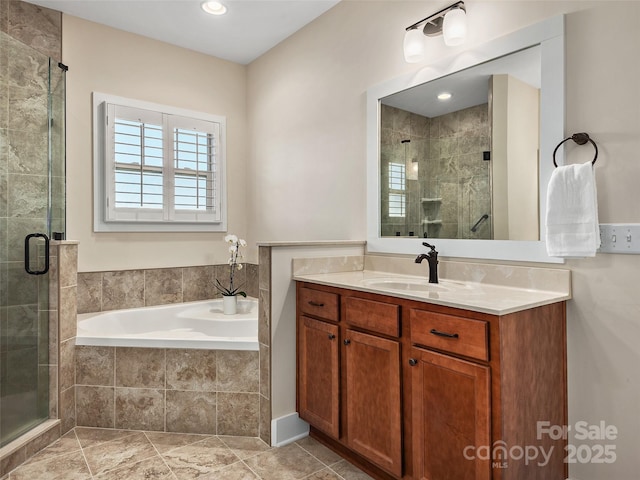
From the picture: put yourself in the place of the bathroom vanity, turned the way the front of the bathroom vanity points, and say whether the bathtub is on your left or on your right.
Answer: on your right

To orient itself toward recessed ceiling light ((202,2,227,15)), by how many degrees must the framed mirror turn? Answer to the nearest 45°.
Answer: approximately 45° to its right

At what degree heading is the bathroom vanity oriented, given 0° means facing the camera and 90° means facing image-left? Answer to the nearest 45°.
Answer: approximately 45°

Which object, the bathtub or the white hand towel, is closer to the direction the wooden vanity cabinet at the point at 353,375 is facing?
the bathtub

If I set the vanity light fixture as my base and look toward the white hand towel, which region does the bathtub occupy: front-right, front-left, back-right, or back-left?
back-right

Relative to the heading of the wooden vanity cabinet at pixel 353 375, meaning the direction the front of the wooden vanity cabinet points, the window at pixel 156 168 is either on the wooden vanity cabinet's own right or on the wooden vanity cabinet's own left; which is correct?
on the wooden vanity cabinet's own right
